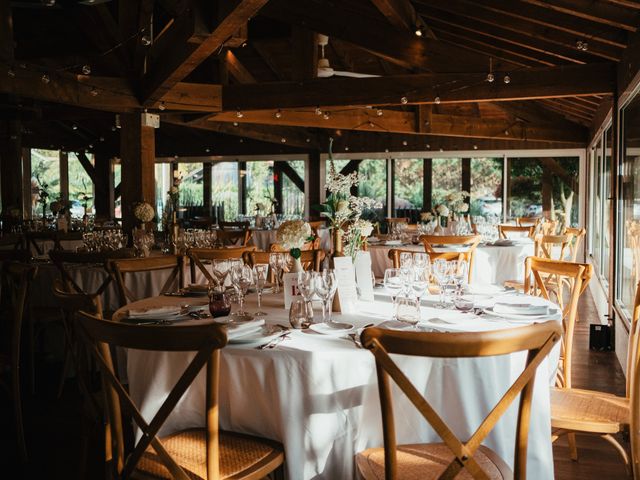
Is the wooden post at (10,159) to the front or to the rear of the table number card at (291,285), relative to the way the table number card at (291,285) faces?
to the rear

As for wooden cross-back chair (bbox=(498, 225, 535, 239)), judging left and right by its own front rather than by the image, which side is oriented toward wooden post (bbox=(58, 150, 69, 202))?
right

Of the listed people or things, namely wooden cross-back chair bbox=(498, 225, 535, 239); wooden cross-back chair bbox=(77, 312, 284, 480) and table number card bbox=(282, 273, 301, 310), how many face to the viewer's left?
0

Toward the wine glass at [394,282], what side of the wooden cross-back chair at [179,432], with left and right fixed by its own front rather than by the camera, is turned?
front

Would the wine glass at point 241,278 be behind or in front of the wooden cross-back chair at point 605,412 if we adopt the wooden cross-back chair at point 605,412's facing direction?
in front

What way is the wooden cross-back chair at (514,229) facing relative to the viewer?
toward the camera

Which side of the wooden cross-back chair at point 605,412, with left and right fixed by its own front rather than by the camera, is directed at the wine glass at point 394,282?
front

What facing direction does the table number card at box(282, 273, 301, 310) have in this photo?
toward the camera

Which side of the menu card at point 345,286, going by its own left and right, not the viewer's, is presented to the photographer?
front

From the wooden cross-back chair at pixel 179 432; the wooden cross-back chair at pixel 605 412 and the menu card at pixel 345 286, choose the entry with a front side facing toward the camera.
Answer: the menu card

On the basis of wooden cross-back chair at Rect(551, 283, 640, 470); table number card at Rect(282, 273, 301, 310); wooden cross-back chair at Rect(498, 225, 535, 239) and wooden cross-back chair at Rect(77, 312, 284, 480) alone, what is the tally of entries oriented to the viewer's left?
1

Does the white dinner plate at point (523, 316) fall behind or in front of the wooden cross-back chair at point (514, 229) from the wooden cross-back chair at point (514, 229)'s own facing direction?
in front

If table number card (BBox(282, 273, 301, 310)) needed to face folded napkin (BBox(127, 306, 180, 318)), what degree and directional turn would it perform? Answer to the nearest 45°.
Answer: approximately 90° to its right

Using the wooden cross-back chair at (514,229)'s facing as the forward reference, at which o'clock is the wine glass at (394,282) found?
The wine glass is roughly at 12 o'clock from the wooden cross-back chair.

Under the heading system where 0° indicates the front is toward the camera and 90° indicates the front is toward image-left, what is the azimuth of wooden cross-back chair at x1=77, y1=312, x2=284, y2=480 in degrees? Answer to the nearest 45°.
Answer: approximately 225°

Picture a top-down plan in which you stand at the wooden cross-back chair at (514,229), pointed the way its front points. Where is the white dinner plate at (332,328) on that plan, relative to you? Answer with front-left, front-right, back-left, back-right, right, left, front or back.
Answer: front
